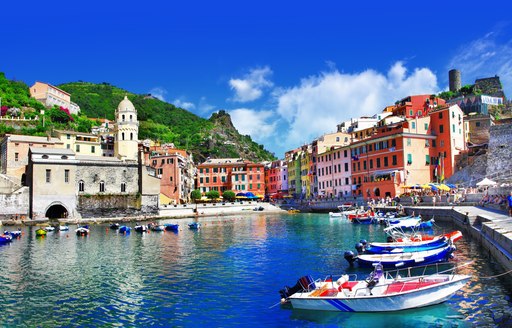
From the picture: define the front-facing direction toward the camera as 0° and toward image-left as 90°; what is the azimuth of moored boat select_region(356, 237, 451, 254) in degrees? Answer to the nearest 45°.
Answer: approximately 270°

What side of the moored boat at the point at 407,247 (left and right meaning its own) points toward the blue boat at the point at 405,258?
right

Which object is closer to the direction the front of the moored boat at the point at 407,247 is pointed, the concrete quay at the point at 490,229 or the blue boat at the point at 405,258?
the concrete quay

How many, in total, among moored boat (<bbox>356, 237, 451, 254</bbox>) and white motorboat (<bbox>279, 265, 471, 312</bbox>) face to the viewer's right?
2

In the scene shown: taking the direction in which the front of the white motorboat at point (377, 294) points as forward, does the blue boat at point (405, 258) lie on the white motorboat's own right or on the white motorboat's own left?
on the white motorboat's own left

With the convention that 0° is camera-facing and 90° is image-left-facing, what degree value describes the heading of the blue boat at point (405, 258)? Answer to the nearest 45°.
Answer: approximately 270°

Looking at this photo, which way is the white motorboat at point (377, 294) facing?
to the viewer's right
